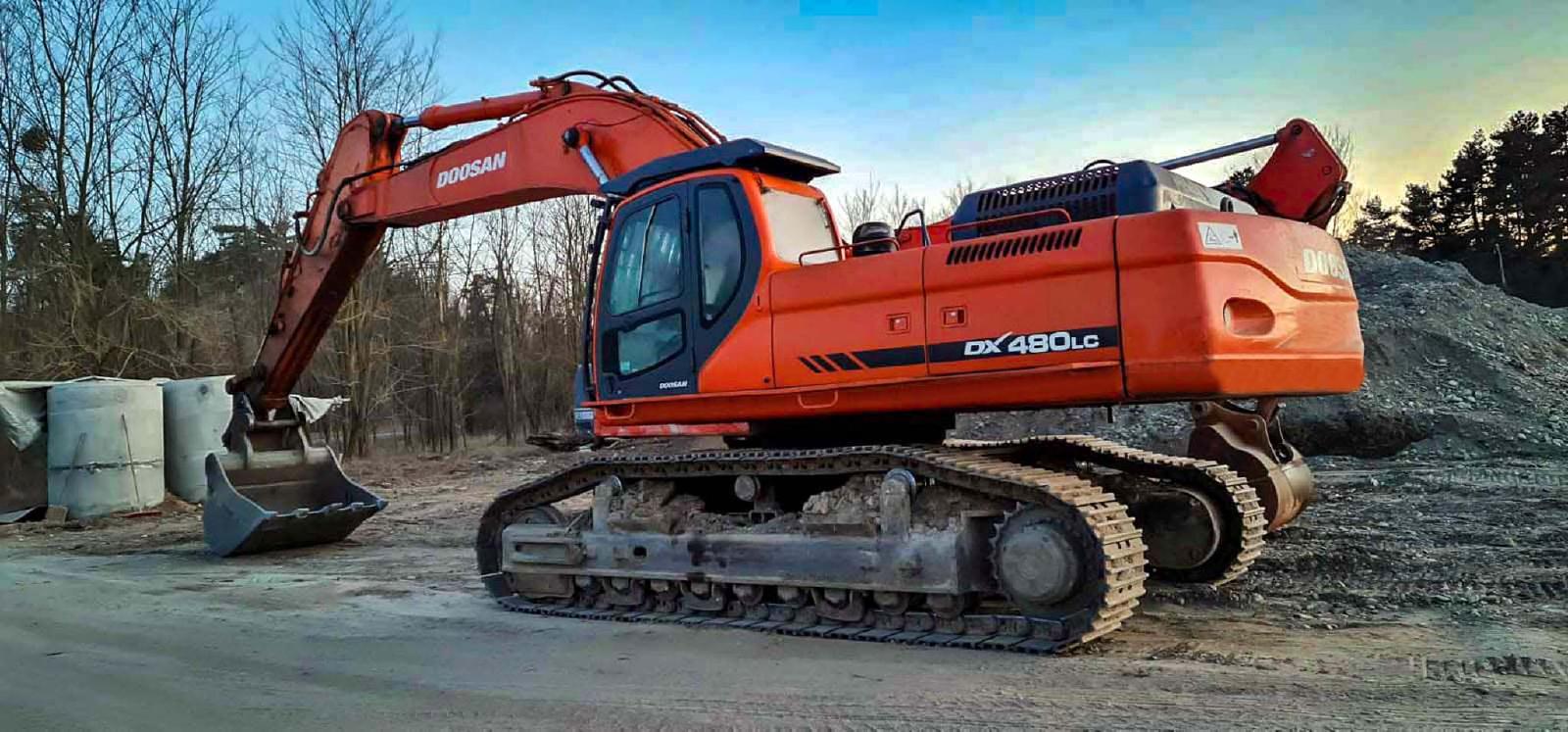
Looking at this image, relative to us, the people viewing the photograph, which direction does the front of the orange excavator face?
facing away from the viewer and to the left of the viewer

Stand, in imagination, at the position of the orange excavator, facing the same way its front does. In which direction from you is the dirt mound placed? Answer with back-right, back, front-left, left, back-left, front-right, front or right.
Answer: right
